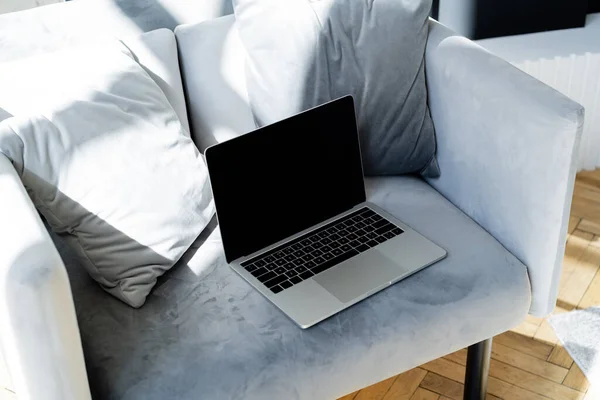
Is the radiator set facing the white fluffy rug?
yes

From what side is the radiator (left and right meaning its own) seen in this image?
front

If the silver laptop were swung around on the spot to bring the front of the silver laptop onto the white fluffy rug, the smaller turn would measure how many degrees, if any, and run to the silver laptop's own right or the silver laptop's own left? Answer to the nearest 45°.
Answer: approximately 45° to the silver laptop's own left

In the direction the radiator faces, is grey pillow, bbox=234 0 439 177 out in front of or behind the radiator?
in front

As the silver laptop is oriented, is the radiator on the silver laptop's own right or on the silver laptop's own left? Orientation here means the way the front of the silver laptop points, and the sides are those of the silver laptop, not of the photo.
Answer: on the silver laptop's own left

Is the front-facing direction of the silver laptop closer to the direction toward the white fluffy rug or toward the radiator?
the white fluffy rug

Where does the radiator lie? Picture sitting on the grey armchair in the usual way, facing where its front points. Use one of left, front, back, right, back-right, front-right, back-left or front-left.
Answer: left

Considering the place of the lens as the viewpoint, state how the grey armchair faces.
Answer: facing the viewer and to the right of the viewer

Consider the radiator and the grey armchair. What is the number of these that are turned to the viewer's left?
0

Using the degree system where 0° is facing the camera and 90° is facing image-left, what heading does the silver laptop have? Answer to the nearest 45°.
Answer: approximately 315°

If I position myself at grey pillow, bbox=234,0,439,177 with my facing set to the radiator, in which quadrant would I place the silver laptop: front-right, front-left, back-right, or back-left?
back-right
